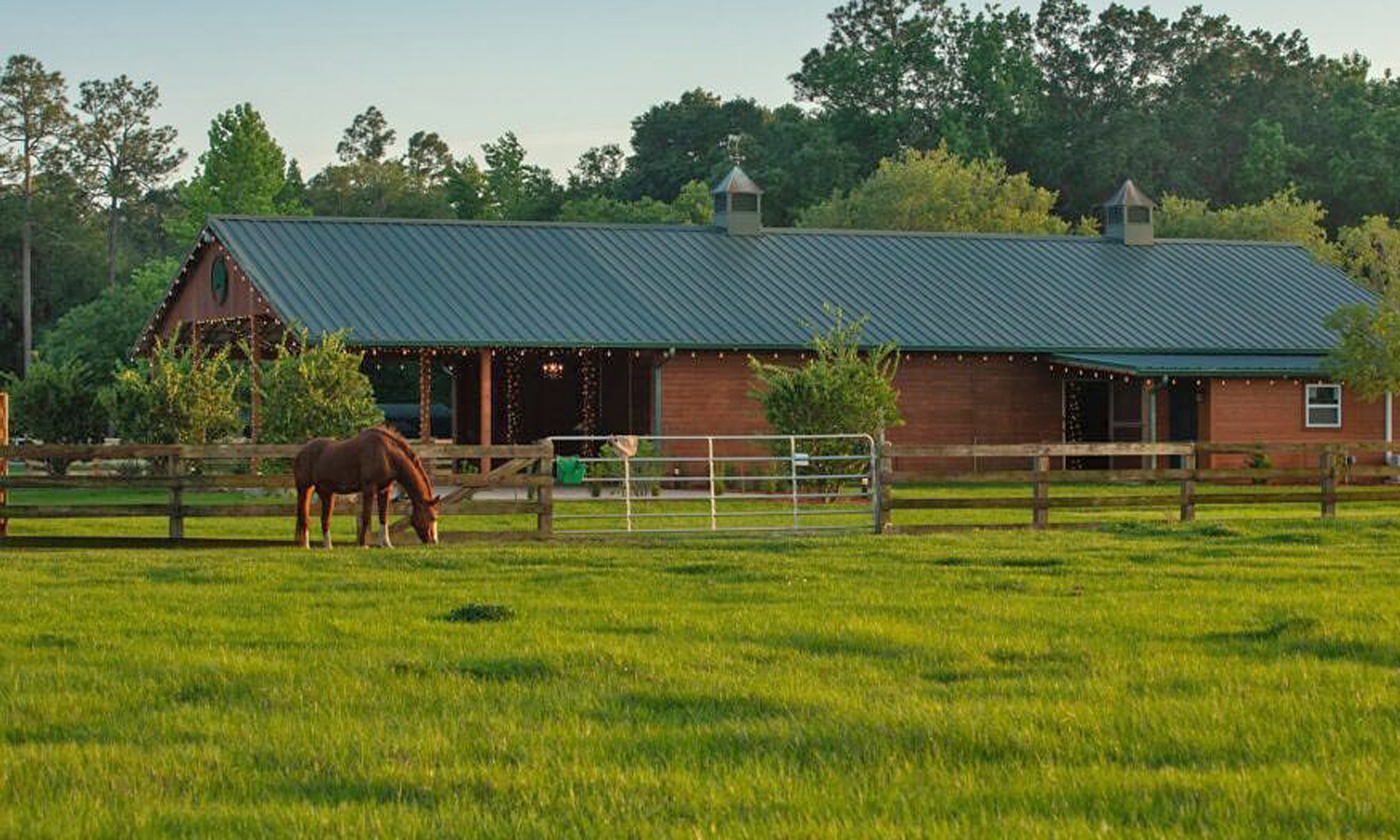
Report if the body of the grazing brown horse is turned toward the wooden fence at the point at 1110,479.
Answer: yes

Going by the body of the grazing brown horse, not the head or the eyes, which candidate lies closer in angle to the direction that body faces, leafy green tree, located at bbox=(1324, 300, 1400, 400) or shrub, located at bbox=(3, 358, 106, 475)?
the leafy green tree

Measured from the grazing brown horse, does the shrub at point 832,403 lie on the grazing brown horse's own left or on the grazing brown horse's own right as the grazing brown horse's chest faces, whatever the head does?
on the grazing brown horse's own left

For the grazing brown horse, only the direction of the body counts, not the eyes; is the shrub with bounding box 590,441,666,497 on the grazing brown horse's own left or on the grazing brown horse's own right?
on the grazing brown horse's own left

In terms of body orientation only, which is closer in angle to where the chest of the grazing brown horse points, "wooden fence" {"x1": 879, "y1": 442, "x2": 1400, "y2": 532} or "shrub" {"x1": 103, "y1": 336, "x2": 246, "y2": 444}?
the wooden fence

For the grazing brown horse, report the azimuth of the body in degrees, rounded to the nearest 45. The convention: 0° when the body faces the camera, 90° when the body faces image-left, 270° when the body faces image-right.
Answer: approximately 270°

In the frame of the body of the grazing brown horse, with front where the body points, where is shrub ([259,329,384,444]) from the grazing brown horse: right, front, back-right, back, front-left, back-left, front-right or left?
left

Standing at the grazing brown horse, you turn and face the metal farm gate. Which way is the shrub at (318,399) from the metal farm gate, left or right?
left

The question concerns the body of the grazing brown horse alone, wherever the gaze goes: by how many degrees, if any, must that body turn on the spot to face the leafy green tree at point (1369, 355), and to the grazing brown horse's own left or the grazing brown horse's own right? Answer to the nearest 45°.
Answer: approximately 45° to the grazing brown horse's own left

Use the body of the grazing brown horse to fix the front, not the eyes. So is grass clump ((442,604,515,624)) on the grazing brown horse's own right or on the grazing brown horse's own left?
on the grazing brown horse's own right

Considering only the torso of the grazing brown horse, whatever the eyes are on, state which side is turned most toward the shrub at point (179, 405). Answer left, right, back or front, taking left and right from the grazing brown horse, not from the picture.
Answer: left
